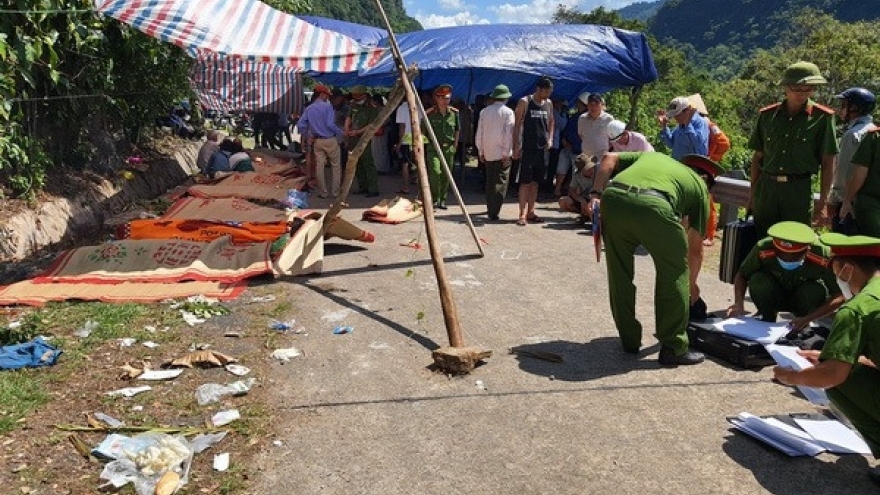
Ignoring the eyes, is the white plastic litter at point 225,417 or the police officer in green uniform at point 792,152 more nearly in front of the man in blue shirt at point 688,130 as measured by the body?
the white plastic litter

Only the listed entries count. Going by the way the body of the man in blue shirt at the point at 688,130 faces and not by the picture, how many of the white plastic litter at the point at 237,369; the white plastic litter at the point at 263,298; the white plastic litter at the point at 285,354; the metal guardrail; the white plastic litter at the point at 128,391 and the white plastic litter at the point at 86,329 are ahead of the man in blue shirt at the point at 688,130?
5

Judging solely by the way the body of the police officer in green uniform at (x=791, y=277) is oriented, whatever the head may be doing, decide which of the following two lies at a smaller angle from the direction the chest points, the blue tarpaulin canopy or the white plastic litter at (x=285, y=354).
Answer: the white plastic litter

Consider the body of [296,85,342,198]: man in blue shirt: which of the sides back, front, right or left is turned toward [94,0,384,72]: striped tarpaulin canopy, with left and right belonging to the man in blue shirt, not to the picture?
back

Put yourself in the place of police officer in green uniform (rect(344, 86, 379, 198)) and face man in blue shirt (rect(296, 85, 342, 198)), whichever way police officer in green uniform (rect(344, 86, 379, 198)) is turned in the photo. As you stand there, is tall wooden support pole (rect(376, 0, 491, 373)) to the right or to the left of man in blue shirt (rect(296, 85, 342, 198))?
left

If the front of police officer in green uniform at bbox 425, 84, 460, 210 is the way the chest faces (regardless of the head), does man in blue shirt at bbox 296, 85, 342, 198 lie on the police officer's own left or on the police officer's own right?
on the police officer's own right

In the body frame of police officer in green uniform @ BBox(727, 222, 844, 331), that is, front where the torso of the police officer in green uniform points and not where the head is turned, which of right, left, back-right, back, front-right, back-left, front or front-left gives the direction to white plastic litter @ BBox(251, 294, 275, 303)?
right

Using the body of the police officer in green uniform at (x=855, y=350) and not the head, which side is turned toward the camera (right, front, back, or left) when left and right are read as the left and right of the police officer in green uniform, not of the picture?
left

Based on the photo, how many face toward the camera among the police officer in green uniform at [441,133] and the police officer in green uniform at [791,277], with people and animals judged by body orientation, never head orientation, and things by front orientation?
2

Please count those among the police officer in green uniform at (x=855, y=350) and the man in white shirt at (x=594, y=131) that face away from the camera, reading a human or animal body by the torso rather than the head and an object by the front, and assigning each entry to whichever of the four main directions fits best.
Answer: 0

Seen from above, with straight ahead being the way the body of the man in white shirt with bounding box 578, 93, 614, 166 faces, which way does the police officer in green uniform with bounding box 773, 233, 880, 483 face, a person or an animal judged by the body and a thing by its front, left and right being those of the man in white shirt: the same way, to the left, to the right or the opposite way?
to the right

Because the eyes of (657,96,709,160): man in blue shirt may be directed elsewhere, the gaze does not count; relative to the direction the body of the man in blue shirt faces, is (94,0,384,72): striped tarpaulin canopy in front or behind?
in front

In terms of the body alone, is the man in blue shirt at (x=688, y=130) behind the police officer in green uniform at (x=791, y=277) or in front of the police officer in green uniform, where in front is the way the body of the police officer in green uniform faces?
behind
